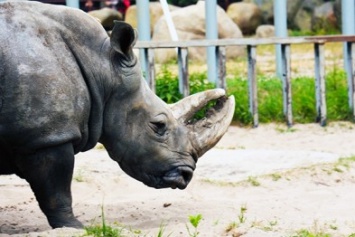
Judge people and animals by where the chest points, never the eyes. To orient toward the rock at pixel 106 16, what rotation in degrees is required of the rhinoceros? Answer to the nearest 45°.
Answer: approximately 90° to its left

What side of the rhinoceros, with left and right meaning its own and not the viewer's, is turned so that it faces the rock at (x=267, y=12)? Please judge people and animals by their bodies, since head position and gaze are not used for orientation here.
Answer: left

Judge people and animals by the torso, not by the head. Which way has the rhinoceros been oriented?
to the viewer's right

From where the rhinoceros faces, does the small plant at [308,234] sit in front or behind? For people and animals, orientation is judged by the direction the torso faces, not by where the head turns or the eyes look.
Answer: in front

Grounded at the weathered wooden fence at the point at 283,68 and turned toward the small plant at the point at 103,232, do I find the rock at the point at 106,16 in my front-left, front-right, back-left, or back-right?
back-right

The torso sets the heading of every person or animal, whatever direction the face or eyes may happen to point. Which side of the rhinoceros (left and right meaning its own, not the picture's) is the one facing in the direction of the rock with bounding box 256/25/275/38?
left
